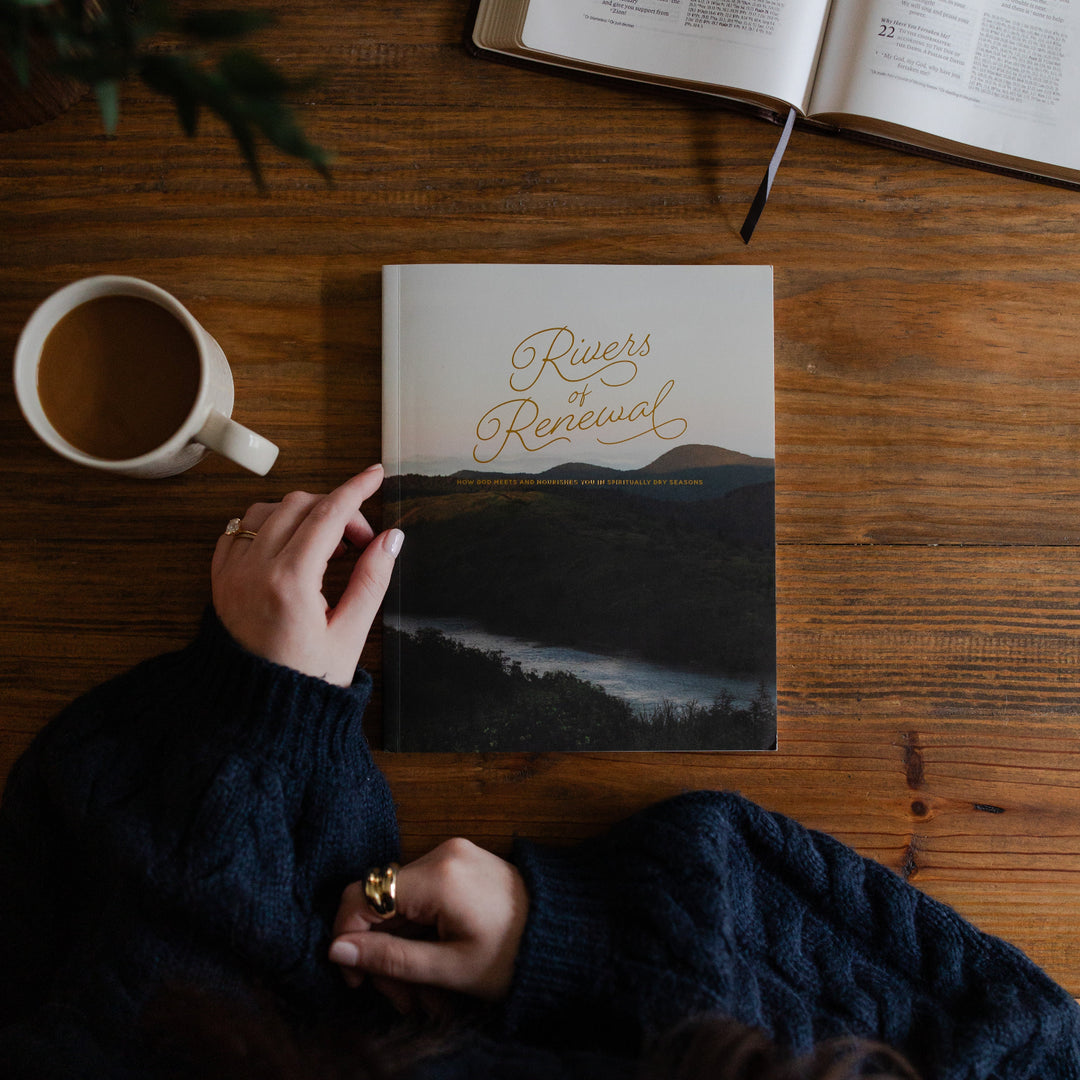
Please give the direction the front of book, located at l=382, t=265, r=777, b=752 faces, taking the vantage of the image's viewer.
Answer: facing the viewer
